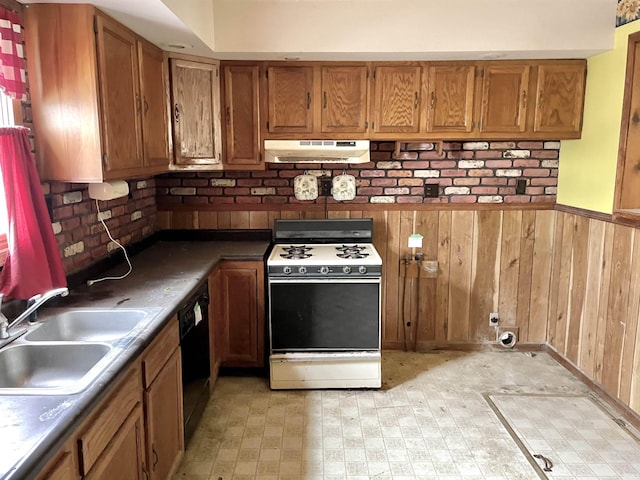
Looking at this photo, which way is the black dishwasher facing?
to the viewer's right

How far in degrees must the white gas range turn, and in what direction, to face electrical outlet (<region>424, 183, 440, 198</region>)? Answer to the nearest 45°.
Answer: approximately 135° to its left

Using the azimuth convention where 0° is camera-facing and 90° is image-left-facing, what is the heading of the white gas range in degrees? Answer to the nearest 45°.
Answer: approximately 0°

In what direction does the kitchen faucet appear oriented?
to the viewer's right

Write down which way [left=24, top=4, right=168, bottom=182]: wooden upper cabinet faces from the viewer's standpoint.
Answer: facing the viewer and to the right of the viewer

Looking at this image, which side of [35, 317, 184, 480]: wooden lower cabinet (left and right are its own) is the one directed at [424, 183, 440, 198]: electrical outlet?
left

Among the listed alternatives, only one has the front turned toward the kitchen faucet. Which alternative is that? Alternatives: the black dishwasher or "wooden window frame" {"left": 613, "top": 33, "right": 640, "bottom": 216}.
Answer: the wooden window frame
